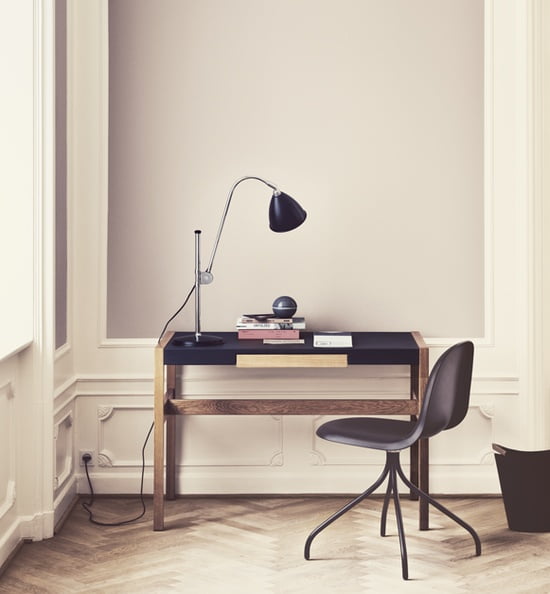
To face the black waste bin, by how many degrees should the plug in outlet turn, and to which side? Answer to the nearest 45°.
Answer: approximately 45° to its left

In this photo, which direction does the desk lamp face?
to the viewer's right

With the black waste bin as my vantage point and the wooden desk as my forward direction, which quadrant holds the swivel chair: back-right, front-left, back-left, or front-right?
front-left

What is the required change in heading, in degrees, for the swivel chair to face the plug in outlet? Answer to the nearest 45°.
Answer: approximately 45° to its right

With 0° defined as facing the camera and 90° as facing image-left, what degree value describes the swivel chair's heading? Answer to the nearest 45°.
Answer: approximately 135°

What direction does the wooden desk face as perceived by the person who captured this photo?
facing the viewer

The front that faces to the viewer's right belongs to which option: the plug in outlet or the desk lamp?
the desk lamp
